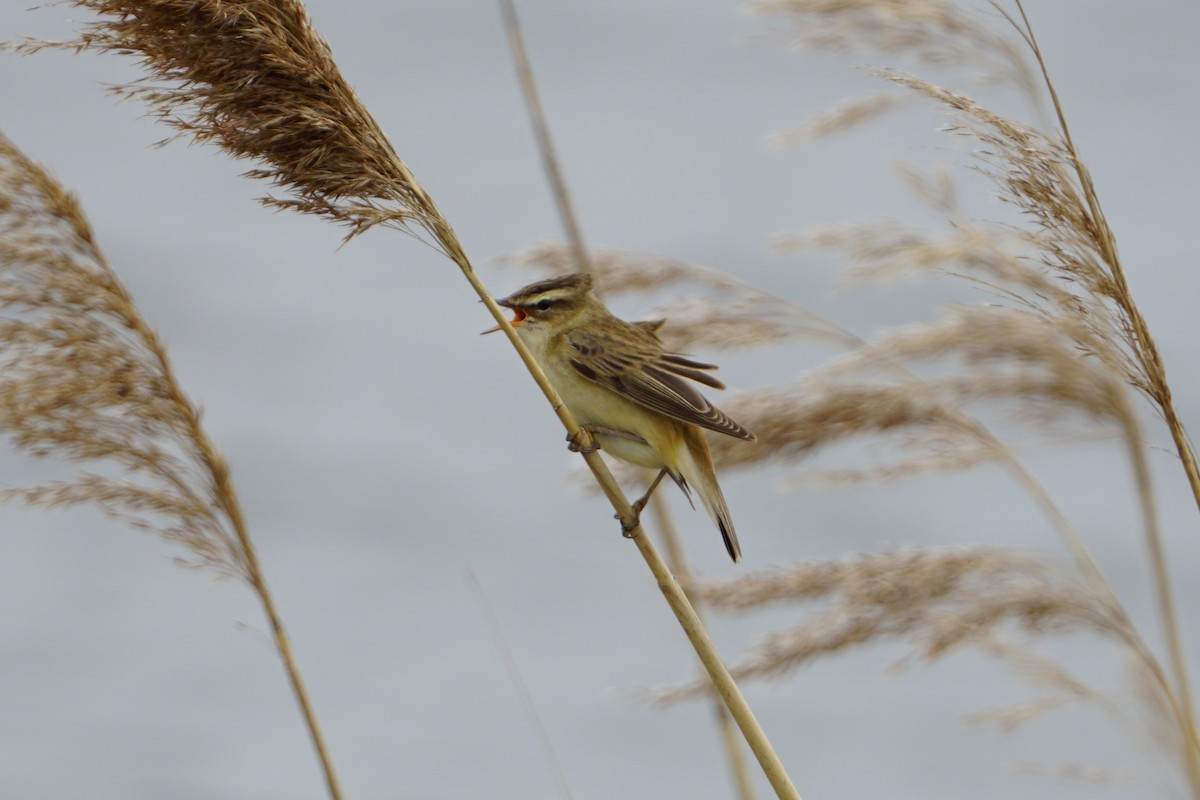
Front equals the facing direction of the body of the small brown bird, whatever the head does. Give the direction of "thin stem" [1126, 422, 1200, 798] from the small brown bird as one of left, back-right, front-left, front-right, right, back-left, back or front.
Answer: back

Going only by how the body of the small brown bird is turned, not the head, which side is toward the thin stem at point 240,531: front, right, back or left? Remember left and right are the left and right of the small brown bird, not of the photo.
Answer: front

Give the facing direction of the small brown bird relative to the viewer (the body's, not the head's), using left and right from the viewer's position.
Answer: facing to the left of the viewer
